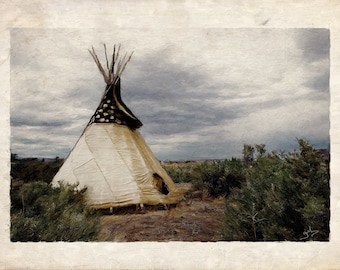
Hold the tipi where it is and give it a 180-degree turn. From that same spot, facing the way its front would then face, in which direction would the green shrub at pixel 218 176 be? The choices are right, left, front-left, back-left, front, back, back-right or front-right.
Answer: back-right

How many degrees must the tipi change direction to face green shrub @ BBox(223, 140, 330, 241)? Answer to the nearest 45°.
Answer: approximately 45° to its left

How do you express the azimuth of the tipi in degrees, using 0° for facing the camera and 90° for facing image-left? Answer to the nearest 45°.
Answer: approximately 315°
